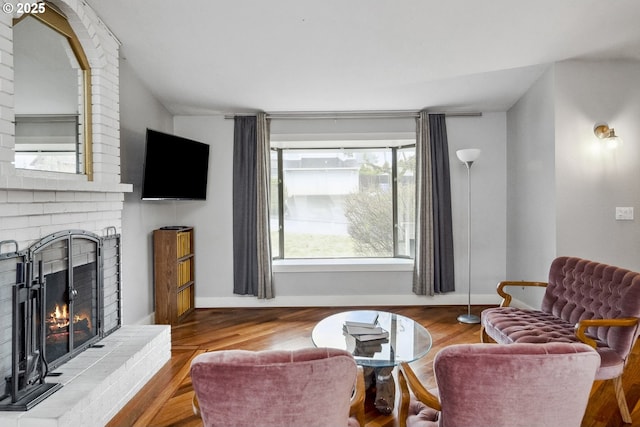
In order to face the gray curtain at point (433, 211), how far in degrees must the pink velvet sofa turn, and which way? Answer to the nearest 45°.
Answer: approximately 90° to its right

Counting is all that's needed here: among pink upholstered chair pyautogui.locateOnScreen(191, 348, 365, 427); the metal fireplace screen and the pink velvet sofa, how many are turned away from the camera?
1

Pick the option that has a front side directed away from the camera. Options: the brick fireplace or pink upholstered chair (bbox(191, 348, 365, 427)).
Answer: the pink upholstered chair

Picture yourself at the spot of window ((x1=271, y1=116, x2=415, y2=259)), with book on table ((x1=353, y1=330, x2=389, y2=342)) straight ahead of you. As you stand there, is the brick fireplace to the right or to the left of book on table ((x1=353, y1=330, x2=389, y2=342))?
right

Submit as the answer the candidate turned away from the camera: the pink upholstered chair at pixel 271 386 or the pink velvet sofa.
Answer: the pink upholstered chair

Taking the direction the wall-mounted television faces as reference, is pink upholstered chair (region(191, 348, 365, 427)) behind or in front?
in front

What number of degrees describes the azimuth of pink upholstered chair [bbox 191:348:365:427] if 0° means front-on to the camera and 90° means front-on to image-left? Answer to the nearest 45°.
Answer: approximately 180°

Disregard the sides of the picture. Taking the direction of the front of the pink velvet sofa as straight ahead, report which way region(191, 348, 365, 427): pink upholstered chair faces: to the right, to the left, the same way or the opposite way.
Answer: to the right

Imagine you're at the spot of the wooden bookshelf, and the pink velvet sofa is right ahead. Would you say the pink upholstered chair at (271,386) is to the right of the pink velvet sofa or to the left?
right

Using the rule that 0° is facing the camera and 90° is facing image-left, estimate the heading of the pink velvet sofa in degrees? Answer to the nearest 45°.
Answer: approximately 45°

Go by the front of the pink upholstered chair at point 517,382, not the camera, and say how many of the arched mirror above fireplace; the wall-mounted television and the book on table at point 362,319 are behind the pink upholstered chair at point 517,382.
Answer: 0

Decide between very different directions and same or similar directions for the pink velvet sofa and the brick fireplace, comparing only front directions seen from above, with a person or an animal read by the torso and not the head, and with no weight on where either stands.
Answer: very different directions

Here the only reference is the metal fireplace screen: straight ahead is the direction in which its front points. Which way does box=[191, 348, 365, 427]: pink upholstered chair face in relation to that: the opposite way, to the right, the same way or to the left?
to the left

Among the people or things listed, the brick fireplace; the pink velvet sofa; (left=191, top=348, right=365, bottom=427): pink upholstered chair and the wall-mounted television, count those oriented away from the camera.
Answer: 1

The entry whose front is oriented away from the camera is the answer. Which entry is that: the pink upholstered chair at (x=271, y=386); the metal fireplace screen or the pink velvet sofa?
the pink upholstered chair

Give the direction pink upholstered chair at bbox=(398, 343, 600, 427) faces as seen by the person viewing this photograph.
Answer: facing away from the viewer and to the left of the viewer

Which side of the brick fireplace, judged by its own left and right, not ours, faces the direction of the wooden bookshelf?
left

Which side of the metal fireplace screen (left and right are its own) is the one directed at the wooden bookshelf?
left

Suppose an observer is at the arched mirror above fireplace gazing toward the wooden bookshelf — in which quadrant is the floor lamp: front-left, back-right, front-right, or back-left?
front-right

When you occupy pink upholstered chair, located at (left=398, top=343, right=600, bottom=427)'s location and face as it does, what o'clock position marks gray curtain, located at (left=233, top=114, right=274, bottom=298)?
The gray curtain is roughly at 12 o'clock from the pink upholstered chair.
